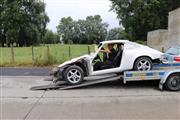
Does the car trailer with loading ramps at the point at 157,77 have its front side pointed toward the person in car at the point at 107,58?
no

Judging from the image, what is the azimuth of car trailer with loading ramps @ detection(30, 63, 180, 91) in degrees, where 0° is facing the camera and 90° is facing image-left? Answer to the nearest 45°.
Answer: approximately 270°

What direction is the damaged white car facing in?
to the viewer's left
